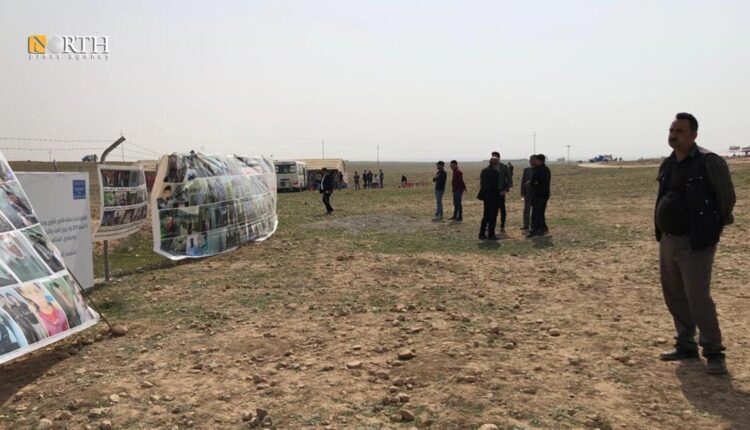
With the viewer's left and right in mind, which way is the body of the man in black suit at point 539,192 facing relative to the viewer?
facing to the left of the viewer

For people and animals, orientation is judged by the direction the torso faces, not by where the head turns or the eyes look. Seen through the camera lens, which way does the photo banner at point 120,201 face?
facing the viewer and to the right of the viewer

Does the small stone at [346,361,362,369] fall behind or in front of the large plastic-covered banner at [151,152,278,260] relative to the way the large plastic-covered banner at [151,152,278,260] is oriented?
in front

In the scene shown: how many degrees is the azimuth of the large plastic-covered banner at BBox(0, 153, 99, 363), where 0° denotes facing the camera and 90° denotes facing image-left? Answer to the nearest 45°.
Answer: approximately 315°

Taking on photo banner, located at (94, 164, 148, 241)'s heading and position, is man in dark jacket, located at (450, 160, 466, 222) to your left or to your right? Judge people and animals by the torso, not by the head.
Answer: on your left

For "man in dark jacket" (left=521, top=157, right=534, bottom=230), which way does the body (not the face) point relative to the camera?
to the viewer's left

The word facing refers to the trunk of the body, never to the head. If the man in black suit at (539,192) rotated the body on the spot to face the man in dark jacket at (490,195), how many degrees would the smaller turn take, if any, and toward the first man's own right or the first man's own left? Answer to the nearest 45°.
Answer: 0° — they already face them

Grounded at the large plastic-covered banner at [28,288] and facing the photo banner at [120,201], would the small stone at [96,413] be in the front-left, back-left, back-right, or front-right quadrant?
back-right
